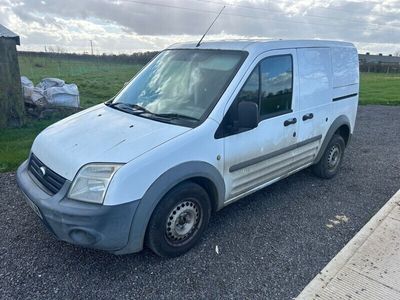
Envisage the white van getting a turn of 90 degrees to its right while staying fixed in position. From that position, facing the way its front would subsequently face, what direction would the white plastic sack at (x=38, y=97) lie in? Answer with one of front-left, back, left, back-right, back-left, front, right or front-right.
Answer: front

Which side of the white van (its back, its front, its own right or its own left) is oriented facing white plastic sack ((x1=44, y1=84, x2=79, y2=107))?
right

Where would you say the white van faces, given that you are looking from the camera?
facing the viewer and to the left of the viewer
